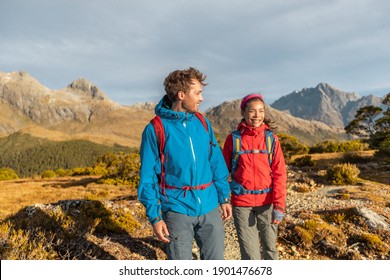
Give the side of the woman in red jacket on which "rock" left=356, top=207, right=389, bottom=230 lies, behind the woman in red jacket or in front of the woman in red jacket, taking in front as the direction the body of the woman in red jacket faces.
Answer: behind

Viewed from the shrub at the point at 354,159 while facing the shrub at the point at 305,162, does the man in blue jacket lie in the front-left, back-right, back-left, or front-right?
front-left

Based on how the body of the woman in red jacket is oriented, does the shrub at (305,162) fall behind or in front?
behind

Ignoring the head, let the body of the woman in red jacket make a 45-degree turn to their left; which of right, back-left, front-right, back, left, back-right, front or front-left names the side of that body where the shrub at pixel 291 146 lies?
back-left

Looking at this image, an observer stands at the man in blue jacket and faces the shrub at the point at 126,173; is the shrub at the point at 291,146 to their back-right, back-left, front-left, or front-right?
front-right

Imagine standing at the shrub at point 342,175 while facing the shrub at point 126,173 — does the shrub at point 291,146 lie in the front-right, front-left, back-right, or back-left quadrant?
front-right

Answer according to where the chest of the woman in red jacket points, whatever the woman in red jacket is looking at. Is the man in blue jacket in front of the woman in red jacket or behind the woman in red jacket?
in front

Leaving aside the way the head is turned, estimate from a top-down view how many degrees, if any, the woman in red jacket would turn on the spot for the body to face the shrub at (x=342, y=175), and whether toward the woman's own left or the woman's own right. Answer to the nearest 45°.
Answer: approximately 180°

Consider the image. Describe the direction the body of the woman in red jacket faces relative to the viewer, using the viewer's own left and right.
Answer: facing the viewer

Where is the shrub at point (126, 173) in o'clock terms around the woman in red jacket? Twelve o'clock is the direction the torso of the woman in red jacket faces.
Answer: The shrub is roughly at 5 o'clock from the woman in red jacket.

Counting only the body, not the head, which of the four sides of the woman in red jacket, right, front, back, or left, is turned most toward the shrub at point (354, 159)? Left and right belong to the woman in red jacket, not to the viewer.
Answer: back
